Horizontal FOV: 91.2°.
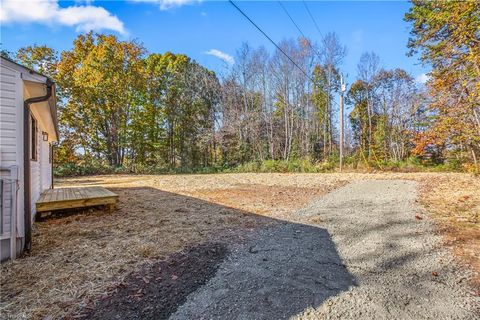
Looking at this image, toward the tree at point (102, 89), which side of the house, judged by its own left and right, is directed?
left

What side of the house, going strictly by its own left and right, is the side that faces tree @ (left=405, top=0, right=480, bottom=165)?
front

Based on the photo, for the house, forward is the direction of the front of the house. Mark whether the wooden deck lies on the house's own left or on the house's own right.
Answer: on the house's own left

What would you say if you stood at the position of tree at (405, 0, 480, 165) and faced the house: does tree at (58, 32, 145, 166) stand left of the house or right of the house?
right

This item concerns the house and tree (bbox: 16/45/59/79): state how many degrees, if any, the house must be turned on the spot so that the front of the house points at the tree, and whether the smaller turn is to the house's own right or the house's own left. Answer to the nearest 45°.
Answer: approximately 90° to the house's own left
